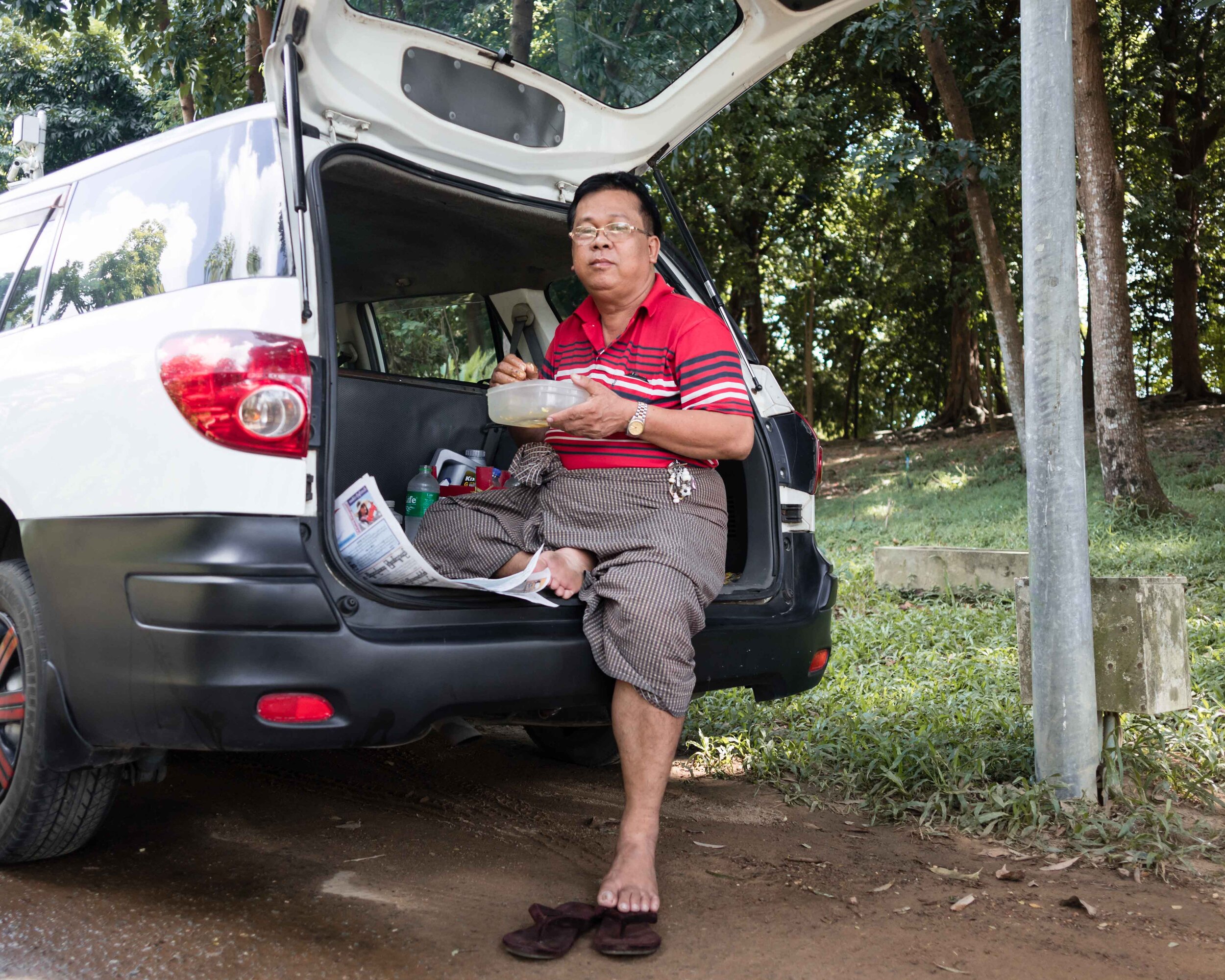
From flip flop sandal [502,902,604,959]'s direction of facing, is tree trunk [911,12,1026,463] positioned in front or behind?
behind

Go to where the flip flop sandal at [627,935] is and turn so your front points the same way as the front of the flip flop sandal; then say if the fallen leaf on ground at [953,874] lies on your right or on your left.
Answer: on your left

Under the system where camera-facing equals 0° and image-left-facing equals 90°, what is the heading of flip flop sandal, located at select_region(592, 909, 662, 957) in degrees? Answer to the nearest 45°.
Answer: approximately 0°

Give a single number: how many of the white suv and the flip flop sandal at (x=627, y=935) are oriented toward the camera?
1

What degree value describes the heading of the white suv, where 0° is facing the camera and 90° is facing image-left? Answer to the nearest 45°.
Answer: approximately 135°

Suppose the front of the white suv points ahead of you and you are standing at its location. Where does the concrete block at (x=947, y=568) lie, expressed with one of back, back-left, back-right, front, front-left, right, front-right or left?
right

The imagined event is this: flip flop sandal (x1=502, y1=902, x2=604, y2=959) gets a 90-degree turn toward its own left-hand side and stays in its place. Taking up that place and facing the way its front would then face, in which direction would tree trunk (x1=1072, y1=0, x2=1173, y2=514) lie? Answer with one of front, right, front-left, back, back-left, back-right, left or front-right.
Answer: left
